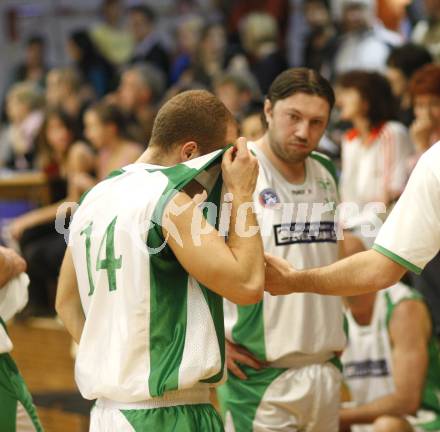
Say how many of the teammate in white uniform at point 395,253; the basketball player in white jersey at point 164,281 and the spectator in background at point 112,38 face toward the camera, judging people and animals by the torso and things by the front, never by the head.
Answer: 1

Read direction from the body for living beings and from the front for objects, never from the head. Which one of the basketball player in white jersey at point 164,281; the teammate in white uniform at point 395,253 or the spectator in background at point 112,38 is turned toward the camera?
the spectator in background

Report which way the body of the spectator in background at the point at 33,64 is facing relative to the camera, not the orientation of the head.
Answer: toward the camera

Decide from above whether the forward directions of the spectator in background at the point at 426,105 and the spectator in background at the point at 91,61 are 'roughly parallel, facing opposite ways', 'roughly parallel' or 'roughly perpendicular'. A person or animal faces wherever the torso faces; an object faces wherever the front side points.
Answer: roughly parallel

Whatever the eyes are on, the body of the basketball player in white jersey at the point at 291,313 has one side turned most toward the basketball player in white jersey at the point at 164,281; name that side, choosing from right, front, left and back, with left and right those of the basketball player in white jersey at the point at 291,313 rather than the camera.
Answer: right

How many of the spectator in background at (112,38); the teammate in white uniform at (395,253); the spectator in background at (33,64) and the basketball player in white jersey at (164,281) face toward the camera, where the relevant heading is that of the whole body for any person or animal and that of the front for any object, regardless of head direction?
2

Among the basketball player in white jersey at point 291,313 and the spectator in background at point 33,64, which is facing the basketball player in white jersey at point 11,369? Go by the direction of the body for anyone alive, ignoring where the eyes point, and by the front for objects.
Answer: the spectator in background

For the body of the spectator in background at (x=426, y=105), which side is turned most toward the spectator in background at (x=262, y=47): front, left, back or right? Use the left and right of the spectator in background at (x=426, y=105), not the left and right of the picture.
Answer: right

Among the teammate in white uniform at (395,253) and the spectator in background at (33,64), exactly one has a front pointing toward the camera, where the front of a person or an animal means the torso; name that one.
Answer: the spectator in background

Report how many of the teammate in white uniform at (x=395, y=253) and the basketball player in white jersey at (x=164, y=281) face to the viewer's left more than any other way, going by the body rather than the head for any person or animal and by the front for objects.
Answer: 1

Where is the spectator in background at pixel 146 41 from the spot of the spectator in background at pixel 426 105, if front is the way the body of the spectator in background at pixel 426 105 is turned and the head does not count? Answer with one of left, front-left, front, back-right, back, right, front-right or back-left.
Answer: right

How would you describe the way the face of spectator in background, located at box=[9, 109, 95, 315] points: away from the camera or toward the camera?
toward the camera

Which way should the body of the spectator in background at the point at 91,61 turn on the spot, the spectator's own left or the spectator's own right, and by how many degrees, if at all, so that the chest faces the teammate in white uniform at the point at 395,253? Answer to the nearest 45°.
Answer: approximately 45° to the spectator's own left

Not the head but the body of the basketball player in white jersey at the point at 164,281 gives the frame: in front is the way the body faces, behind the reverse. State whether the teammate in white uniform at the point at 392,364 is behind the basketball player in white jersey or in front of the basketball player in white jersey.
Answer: in front

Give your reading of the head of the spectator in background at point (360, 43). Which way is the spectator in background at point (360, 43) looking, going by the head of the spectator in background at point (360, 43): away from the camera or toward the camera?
toward the camera

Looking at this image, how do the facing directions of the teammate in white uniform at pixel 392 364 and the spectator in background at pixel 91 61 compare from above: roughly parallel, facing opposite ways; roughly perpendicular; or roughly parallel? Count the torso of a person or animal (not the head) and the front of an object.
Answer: roughly parallel

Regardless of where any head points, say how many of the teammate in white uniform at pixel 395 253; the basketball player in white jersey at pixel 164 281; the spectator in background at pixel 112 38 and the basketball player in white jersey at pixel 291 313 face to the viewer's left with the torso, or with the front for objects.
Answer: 1

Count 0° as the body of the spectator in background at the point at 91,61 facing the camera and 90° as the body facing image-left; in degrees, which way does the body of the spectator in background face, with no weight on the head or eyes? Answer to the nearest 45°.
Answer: approximately 45°

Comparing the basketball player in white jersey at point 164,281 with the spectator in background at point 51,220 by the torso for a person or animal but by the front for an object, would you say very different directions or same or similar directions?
very different directions

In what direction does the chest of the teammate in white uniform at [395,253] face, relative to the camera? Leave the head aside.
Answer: to the viewer's left
